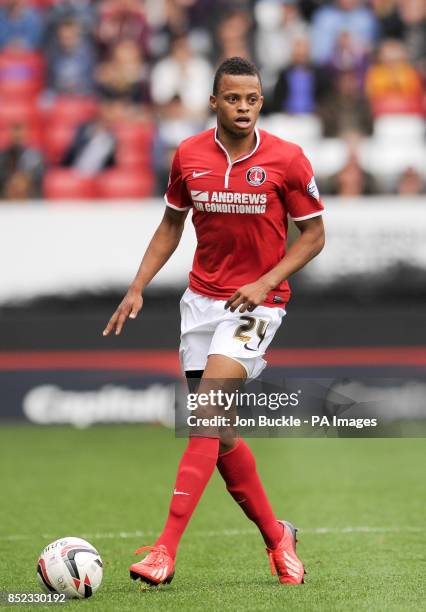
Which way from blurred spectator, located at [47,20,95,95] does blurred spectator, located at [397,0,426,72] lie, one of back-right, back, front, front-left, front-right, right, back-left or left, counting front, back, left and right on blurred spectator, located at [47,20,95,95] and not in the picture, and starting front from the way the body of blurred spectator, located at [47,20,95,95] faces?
left

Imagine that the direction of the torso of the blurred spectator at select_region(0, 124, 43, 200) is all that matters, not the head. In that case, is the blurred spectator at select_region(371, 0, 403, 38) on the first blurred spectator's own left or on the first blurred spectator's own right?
on the first blurred spectator's own left

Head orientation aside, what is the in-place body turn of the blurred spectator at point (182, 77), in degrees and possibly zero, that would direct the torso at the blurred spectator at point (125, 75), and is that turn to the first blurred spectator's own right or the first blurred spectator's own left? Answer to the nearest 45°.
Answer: approximately 90° to the first blurred spectator's own right

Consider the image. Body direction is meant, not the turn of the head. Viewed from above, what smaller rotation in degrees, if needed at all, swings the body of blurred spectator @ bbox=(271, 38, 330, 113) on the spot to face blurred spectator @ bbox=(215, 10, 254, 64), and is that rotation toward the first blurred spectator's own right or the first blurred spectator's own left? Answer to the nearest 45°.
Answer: approximately 135° to the first blurred spectator's own right

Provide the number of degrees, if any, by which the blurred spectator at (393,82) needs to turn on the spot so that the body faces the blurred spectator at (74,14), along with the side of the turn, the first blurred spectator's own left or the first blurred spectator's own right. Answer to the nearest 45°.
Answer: approximately 90° to the first blurred spectator's own right

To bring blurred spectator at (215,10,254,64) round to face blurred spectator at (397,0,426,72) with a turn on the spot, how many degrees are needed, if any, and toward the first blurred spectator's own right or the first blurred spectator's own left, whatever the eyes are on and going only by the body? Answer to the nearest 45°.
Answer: approximately 90° to the first blurred spectator's own left

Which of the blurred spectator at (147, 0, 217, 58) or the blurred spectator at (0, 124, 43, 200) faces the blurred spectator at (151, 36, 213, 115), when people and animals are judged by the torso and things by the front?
the blurred spectator at (147, 0, 217, 58)

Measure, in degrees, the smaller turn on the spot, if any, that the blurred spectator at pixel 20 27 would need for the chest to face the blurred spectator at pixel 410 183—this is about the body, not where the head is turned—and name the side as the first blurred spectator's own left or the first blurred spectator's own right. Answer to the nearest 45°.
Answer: approximately 45° to the first blurred spectator's own left

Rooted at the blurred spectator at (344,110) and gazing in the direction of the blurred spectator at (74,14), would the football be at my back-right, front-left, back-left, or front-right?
back-left

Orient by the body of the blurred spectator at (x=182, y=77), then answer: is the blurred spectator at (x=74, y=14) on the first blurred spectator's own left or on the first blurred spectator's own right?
on the first blurred spectator's own right

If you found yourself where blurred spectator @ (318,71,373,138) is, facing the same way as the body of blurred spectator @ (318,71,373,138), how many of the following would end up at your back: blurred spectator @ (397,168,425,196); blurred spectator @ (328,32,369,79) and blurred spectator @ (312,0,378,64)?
2
